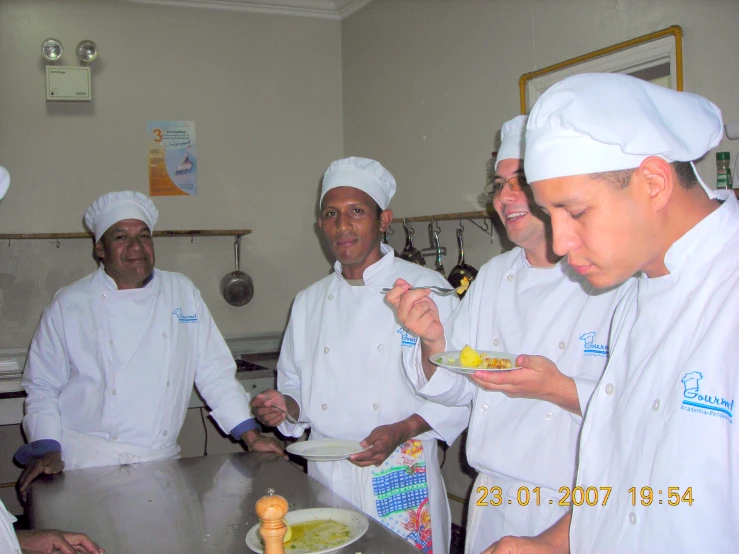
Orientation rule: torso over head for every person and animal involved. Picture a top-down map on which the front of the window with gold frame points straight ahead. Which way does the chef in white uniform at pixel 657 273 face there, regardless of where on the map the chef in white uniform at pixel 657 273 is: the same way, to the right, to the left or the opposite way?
the same way

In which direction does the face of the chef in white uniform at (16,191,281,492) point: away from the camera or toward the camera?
toward the camera

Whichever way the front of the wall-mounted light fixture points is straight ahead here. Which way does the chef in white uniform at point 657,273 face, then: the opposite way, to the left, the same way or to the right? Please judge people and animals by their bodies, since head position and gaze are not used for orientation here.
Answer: to the right

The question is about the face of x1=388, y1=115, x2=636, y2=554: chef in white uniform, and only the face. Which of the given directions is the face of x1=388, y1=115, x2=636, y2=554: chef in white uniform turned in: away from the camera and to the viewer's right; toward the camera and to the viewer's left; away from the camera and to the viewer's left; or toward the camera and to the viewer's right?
toward the camera and to the viewer's left

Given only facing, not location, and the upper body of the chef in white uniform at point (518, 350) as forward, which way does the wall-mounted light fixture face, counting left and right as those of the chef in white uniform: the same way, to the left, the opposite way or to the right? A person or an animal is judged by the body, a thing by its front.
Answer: to the left

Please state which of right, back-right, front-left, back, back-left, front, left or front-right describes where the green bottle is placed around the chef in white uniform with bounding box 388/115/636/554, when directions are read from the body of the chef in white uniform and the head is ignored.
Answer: back

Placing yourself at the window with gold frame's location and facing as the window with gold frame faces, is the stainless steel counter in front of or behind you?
in front

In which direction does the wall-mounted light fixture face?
toward the camera

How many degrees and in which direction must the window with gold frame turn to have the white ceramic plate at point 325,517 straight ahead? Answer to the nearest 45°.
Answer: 0° — it already faces it

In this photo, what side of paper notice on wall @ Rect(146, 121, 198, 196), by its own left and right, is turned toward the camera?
front

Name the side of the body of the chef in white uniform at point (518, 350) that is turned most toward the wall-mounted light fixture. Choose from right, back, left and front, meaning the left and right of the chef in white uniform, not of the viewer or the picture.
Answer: right

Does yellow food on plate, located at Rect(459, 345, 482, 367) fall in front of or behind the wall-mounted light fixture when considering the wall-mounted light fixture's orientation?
in front

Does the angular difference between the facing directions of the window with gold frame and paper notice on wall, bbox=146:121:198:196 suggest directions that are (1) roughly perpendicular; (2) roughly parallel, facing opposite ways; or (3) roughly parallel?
roughly perpendicular

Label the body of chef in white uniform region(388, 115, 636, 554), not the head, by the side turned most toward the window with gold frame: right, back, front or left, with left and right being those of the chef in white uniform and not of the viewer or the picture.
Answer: back
